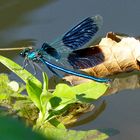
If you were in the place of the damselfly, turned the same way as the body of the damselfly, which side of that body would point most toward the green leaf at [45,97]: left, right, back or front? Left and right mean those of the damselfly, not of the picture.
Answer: left

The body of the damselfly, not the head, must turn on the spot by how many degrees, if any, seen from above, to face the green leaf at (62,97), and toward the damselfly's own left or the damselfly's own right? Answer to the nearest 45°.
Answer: approximately 90° to the damselfly's own left

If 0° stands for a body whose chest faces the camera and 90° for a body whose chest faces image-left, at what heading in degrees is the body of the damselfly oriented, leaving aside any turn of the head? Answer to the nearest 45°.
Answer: approximately 90°

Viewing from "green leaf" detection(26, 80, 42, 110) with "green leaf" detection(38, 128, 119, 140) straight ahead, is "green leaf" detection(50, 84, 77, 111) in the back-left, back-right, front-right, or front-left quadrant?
front-left

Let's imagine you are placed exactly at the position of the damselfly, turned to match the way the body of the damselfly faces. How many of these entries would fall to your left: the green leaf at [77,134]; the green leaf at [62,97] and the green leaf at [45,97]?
3

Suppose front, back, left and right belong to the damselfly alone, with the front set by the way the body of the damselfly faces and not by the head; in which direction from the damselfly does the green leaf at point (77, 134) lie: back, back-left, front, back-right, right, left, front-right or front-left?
left
